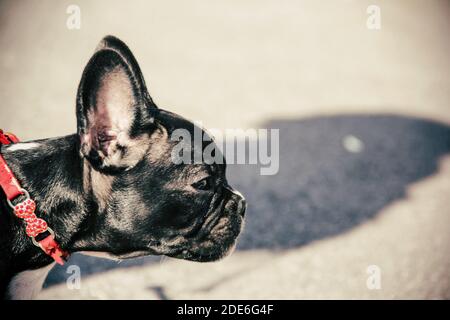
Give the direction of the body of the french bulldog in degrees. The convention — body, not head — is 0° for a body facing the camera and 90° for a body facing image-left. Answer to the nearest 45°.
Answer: approximately 270°
